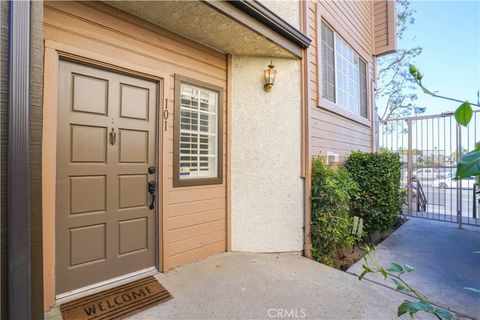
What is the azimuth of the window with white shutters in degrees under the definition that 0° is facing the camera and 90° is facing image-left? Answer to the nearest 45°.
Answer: approximately 315°

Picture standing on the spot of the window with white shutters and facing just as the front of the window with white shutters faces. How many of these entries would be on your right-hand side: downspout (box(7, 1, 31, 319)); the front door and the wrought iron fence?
2

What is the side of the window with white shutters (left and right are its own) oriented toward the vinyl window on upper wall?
left

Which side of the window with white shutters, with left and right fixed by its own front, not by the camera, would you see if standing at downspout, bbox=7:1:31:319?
right

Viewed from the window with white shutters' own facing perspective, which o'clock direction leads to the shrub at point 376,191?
The shrub is roughly at 10 o'clock from the window with white shutters.

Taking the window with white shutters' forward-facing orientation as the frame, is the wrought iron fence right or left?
on its left
